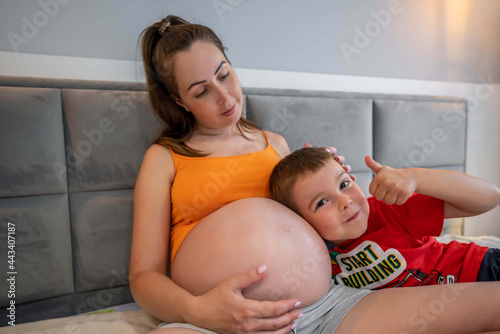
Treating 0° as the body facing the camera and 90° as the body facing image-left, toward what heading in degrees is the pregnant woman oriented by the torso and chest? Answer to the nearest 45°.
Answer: approximately 315°

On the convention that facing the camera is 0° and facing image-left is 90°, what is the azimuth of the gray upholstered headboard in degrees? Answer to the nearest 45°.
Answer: approximately 315°

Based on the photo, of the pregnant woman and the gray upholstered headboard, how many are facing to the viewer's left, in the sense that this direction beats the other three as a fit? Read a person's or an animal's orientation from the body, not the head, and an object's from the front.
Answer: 0

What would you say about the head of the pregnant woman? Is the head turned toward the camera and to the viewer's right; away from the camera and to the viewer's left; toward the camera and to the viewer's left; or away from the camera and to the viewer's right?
toward the camera and to the viewer's right
